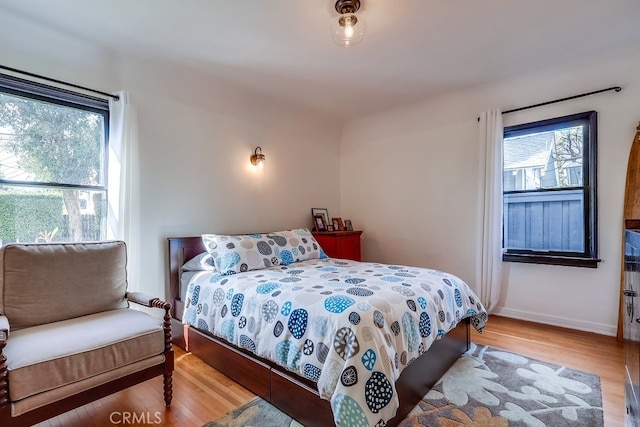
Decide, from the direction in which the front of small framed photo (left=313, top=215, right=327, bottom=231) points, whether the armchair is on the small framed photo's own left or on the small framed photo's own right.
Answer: on the small framed photo's own right

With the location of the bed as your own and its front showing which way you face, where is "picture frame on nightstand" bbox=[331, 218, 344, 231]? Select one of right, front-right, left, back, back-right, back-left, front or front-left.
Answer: back-left

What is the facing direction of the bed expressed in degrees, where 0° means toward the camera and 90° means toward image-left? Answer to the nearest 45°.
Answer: approximately 315°

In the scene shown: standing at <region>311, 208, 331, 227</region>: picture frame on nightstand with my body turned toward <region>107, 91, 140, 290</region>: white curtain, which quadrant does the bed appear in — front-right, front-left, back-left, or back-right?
front-left

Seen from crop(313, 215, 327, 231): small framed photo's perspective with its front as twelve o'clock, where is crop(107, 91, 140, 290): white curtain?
The white curtain is roughly at 3 o'clock from the small framed photo.

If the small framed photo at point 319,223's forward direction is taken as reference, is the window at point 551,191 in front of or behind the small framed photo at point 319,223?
in front

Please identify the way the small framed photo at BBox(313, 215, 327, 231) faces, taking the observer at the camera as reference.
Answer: facing the viewer and to the right of the viewer

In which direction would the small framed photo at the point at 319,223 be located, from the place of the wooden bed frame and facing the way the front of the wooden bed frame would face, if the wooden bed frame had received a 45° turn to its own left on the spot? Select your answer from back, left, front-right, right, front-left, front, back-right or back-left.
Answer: left

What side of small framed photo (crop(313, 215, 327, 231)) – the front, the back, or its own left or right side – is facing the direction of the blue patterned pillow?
right

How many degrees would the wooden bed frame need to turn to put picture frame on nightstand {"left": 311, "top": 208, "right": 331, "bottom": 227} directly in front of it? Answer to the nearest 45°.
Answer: approximately 135° to its left

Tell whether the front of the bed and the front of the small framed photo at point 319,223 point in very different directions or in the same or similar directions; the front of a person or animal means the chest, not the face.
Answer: same or similar directions

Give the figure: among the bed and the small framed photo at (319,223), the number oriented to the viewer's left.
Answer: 0
